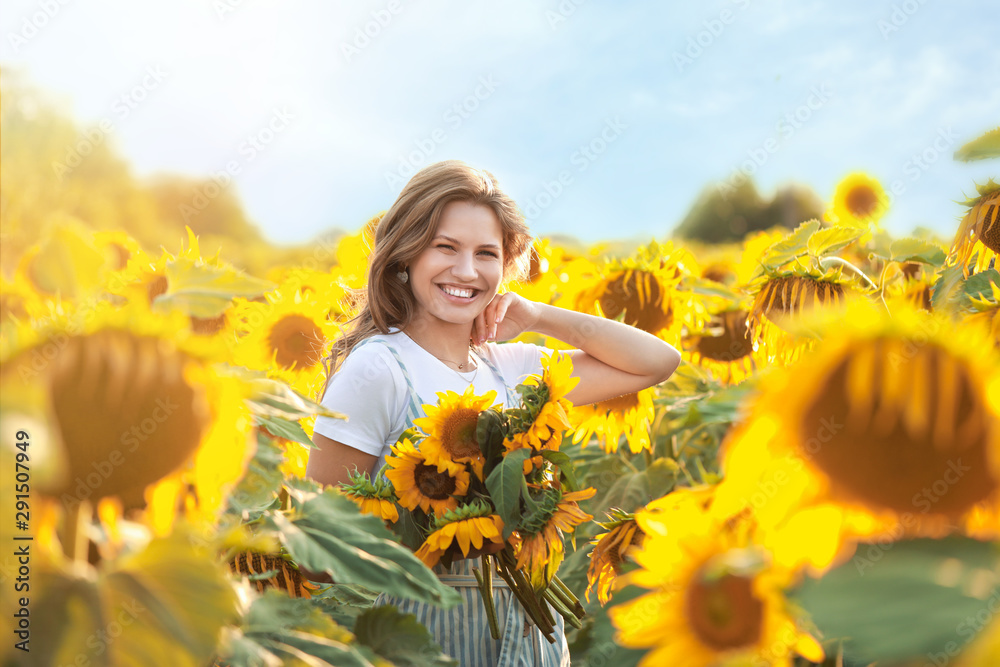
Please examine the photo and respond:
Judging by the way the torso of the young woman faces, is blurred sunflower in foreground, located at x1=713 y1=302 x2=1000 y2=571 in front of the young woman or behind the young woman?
in front

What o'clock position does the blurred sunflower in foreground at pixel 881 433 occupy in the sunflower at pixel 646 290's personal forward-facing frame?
The blurred sunflower in foreground is roughly at 12 o'clock from the sunflower.

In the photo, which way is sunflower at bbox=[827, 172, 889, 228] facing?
toward the camera

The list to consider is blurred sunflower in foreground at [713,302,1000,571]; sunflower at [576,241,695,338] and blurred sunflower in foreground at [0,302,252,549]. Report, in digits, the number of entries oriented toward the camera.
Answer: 3

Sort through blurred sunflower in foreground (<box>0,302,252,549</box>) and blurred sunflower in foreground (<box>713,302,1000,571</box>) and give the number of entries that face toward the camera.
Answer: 2

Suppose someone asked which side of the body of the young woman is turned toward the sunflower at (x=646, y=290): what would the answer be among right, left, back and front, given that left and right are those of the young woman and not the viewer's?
left

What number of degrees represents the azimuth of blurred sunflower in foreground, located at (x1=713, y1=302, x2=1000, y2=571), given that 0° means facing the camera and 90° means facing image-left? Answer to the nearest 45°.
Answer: approximately 0°

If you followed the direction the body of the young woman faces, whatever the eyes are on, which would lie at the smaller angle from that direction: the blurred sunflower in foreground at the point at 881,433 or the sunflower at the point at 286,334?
the blurred sunflower in foreground

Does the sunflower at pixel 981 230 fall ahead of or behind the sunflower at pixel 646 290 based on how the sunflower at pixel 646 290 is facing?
ahead

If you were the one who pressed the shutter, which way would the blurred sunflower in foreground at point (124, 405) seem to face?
facing the viewer
